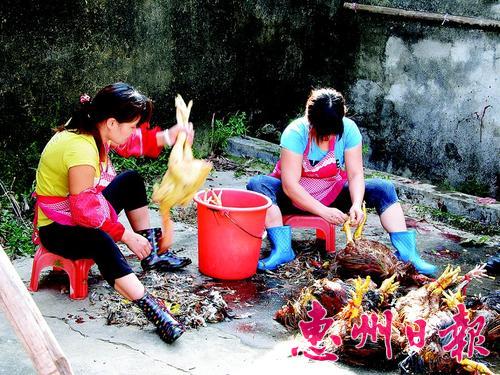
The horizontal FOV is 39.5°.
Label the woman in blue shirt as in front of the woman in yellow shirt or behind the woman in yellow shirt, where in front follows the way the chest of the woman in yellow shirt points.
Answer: in front

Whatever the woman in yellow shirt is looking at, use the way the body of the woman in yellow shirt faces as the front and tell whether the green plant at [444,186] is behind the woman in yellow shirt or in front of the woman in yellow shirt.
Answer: in front

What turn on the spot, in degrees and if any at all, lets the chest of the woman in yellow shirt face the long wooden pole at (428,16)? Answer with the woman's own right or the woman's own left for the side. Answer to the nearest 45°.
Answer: approximately 45° to the woman's own left

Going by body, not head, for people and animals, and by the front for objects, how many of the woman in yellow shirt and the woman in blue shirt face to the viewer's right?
1

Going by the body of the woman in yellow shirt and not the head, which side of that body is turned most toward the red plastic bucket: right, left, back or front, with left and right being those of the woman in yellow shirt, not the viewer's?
front

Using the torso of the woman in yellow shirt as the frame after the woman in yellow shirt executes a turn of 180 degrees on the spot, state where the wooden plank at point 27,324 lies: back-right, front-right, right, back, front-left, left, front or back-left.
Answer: left

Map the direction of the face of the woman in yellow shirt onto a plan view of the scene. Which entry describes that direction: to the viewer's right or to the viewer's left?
to the viewer's right

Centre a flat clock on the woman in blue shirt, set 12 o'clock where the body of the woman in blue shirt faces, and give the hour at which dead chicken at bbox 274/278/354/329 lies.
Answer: The dead chicken is roughly at 12 o'clock from the woman in blue shirt.

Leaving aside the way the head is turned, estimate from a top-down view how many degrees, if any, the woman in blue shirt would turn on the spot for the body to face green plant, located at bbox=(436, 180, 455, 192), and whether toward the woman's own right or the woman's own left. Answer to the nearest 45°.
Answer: approximately 135° to the woman's own left

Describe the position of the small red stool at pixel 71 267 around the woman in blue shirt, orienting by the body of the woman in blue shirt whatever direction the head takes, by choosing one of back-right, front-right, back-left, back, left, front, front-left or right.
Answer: front-right

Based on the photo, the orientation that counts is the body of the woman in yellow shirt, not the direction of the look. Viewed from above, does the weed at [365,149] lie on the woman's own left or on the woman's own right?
on the woman's own left

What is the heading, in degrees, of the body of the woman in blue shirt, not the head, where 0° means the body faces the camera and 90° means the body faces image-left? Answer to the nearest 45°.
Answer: approximately 0°

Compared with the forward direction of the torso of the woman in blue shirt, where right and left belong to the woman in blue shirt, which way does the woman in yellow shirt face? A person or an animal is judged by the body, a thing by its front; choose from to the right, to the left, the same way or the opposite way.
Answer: to the left

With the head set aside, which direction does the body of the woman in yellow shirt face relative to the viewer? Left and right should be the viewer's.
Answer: facing to the right of the viewer
